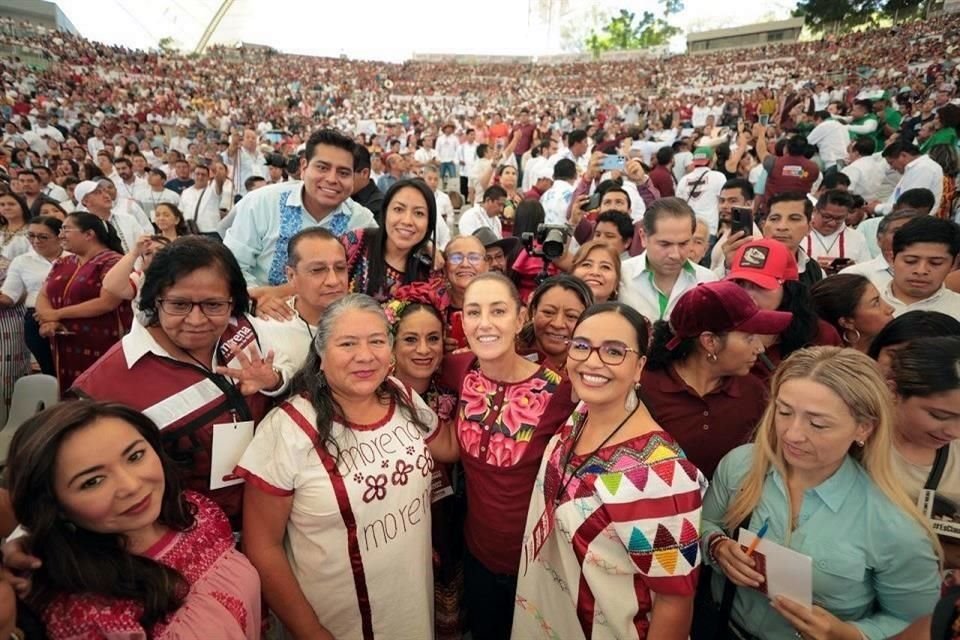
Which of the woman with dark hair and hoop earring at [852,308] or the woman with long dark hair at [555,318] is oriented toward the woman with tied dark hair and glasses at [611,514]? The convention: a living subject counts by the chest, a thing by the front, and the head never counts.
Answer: the woman with long dark hair at [555,318]

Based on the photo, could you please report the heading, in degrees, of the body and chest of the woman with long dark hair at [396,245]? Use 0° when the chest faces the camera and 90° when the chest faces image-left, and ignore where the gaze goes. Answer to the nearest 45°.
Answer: approximately 0°

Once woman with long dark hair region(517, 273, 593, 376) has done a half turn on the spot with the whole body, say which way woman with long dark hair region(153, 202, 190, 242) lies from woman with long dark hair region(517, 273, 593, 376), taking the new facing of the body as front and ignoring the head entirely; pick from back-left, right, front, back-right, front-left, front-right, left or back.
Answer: front-left

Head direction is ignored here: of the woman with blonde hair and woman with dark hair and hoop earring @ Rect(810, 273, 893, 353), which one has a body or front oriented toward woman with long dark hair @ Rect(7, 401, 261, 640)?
the woman with blonde hair

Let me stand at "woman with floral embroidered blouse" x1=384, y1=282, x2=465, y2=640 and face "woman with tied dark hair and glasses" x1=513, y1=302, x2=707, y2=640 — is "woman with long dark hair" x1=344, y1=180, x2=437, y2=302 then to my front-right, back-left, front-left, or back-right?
back-left

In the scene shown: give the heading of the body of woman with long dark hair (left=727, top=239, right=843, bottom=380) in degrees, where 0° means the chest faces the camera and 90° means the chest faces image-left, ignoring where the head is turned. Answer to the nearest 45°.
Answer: approximately 45°

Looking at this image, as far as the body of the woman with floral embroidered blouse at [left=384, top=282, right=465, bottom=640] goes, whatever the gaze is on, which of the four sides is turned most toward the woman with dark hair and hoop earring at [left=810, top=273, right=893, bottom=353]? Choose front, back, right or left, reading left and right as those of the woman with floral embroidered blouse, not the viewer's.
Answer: left

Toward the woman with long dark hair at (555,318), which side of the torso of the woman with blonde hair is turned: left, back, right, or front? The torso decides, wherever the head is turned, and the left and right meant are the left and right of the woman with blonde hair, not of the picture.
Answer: right
